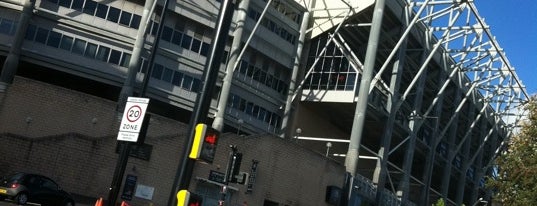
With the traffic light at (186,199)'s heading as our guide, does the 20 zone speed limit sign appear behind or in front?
behind

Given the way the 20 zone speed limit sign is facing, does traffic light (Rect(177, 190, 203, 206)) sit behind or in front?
in front

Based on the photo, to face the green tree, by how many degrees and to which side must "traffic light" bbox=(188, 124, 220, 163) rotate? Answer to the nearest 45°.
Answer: approximately 90° to its left

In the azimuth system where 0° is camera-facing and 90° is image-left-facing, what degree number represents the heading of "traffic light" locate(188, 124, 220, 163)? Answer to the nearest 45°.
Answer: approximately 315°

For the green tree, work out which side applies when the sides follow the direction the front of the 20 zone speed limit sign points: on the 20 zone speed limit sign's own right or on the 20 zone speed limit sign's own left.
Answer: on the 20 zone speed limit sign's own left

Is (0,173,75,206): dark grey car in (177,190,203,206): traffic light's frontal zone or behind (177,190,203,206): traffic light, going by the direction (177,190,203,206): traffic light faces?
behind

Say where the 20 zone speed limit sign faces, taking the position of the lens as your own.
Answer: facing the viewer

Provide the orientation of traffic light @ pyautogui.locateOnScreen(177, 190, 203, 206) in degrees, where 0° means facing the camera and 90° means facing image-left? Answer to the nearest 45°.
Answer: approximately 315°

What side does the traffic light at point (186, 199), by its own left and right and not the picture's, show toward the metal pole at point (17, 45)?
back
